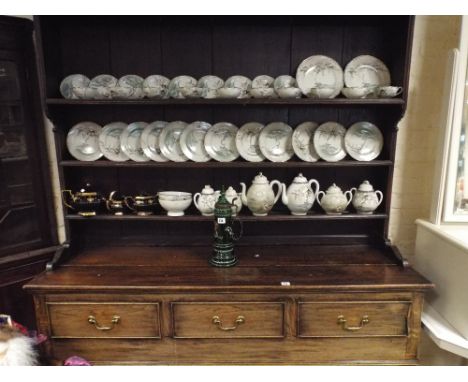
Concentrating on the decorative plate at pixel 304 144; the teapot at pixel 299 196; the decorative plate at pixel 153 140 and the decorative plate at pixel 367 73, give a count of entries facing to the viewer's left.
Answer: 1

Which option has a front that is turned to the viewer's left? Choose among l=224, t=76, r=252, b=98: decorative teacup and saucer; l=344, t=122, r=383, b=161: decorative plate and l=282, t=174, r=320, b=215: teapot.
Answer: the teapot

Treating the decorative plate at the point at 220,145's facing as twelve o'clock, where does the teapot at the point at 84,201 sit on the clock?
The teapot is roughly at 3 o'clock from the decorative plate.

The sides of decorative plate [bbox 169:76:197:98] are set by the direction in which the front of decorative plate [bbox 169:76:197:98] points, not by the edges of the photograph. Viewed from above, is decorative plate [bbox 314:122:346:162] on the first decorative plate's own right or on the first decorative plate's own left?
on the first decorative plate's own left

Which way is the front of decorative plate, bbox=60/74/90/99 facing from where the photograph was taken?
facing the viewer

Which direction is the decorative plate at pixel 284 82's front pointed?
toward the camera

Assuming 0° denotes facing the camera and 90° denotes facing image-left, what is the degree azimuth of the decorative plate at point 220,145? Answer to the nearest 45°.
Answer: approximately 0°

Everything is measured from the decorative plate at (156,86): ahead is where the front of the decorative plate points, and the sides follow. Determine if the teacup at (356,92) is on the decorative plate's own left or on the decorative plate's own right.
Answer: on the decorative plate's own left

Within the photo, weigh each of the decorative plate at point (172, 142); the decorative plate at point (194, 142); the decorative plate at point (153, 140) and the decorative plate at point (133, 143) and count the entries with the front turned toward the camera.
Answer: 4

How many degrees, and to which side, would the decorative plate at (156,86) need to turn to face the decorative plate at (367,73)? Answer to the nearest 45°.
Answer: approximately 90° to its left

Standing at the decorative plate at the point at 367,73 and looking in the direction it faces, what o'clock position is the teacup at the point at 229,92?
The teacup is roughly at 2 o'clock from the decorative plate.

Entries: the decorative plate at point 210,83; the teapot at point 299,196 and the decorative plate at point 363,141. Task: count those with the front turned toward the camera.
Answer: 2

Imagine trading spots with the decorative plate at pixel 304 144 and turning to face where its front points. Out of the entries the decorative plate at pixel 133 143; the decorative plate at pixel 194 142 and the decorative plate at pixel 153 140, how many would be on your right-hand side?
3
